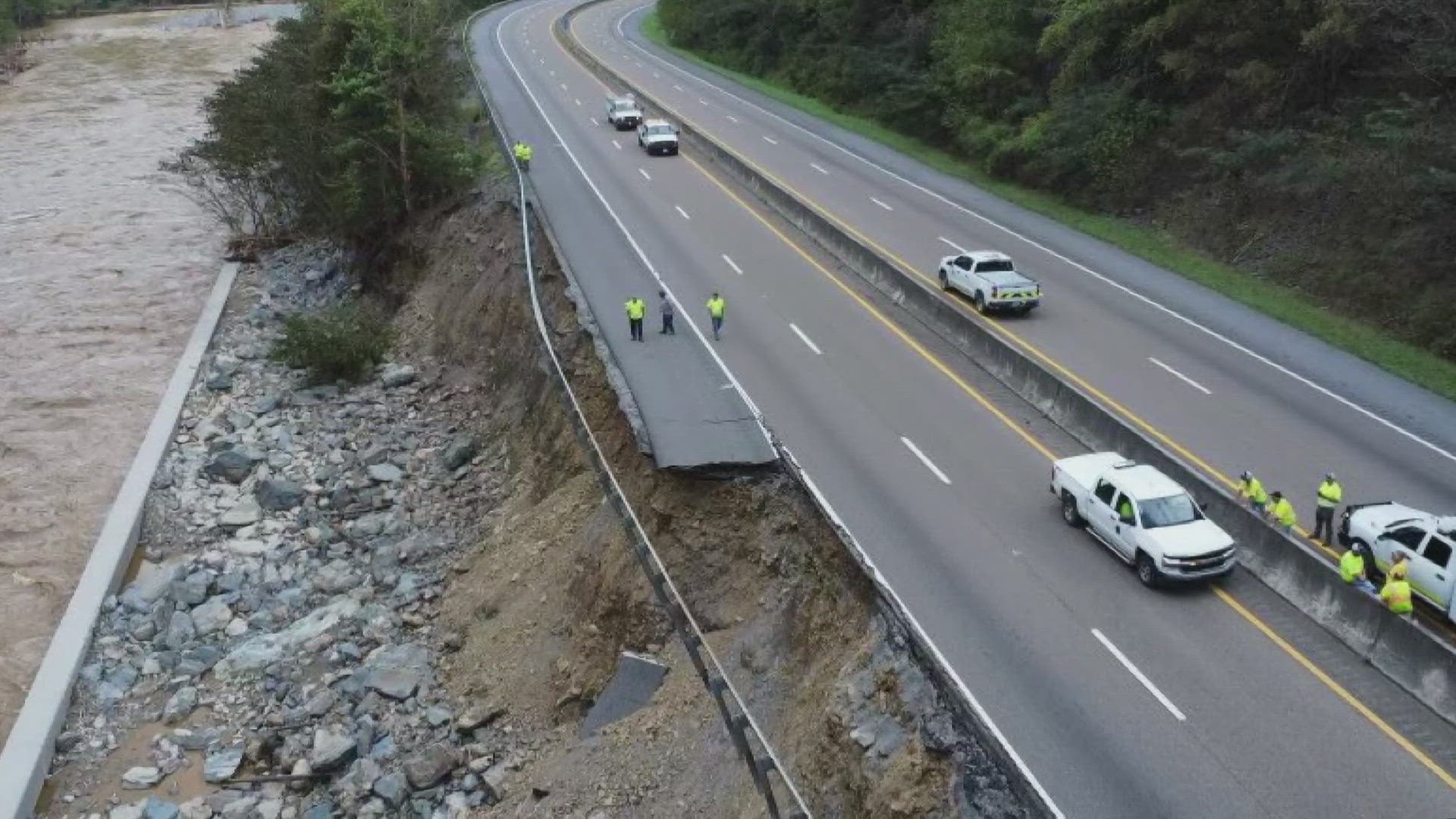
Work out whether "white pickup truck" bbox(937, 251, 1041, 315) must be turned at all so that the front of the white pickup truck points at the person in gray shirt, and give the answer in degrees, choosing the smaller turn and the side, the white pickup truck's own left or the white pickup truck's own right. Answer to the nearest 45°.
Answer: approximately 90° to the white pickup truck's own left

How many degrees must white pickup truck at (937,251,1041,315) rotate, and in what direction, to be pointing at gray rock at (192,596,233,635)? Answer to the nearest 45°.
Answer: approximately 90° to its left

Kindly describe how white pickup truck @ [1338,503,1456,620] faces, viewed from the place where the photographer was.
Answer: facing away from the viewer and to the left of the viewer

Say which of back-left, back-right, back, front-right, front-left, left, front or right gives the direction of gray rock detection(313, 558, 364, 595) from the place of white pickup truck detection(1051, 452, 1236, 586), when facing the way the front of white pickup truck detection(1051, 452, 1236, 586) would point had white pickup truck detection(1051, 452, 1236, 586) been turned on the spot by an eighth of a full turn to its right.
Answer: right

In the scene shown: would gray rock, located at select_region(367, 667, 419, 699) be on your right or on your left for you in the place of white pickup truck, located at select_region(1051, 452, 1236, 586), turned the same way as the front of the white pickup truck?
on your right

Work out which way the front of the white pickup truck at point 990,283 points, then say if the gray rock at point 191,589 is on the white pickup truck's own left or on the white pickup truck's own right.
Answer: on the white pickup truck's own left

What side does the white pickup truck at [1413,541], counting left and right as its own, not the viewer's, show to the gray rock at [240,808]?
left

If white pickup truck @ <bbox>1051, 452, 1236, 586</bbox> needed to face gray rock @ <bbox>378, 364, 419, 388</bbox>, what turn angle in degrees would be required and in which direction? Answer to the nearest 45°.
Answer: approximately 135° to its right

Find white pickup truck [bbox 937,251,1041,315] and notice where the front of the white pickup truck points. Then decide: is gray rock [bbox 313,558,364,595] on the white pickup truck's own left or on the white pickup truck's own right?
on the white pickup truck's own left

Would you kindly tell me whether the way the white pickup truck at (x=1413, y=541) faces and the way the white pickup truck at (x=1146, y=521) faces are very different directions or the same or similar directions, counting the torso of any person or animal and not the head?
very different directions

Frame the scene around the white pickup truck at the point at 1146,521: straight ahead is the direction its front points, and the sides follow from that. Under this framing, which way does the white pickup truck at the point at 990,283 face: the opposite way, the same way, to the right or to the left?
the opposite way
